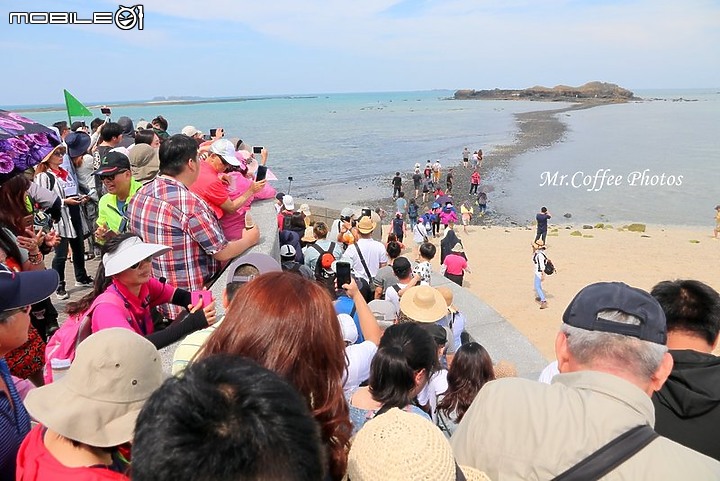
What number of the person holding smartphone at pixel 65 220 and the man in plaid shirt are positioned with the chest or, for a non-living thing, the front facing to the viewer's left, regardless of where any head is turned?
0

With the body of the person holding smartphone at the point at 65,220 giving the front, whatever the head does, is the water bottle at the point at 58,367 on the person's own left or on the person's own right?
on the person's own right

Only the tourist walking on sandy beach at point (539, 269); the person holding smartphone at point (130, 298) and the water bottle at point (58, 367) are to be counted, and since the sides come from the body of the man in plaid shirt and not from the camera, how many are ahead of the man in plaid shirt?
1

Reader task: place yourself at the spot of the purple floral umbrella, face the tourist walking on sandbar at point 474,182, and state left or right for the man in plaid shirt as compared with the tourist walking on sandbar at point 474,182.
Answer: right

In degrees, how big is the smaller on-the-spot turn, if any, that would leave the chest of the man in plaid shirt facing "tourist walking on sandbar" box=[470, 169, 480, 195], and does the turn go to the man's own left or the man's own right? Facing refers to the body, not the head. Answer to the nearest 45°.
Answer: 0° — they already face them

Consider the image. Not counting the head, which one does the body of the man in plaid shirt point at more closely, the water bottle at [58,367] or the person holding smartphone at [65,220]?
the person holding smartphone

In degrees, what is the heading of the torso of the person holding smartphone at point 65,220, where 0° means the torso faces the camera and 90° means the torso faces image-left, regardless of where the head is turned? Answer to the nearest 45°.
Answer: approximately 315°

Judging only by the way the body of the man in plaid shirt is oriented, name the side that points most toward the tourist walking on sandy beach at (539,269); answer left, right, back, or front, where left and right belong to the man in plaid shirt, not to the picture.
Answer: front

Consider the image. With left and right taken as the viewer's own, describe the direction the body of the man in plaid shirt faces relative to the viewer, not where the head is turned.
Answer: facing away from the viewer and to the right of the viewer

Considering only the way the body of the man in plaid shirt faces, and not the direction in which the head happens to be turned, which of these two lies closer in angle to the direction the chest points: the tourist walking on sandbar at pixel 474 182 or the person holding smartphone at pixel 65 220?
the tourist walking on sandbar
